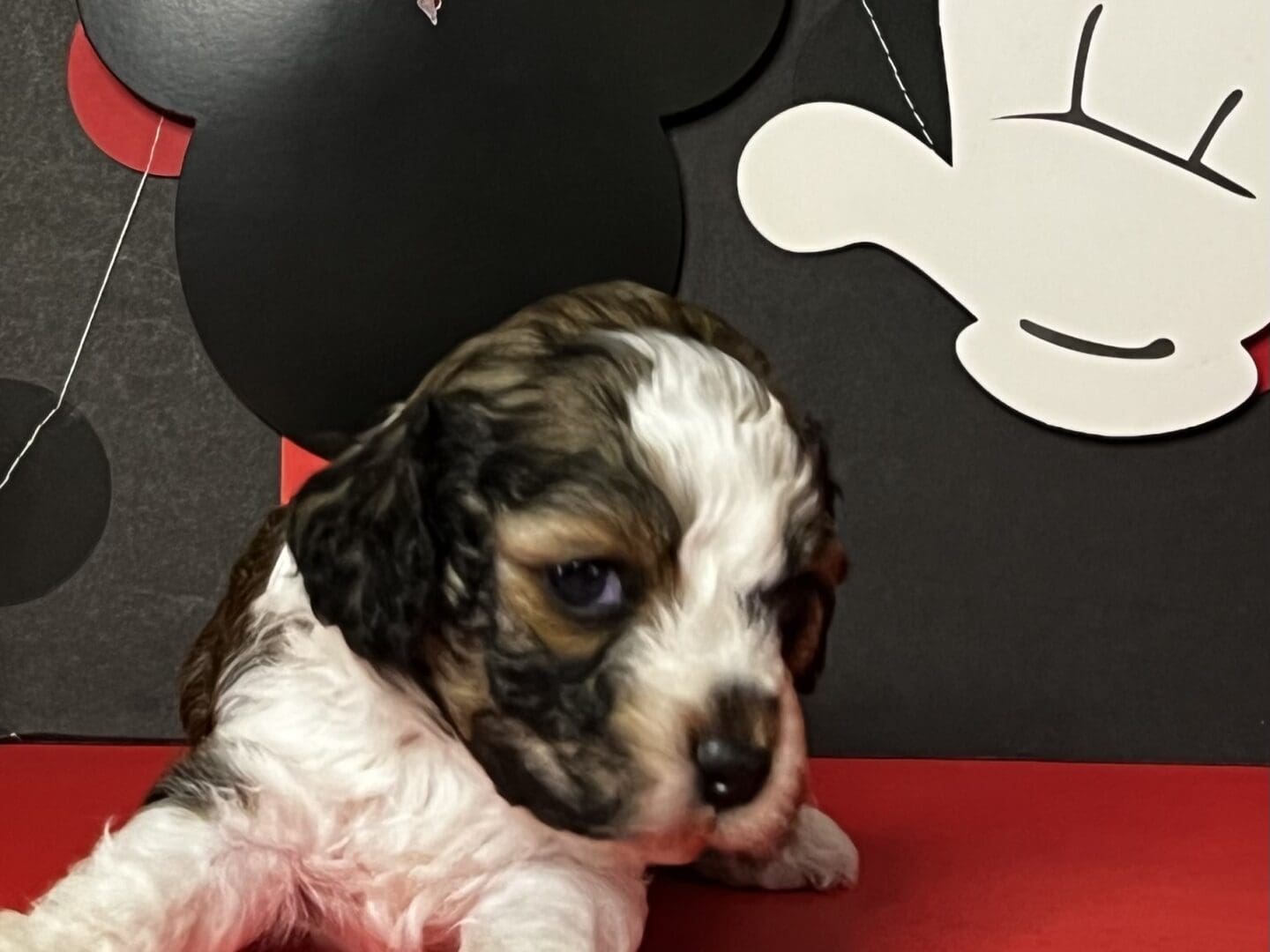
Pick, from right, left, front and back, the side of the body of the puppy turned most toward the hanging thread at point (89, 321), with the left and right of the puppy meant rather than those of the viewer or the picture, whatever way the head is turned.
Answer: back

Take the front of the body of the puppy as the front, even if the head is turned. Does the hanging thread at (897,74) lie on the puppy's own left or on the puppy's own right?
on the puppy's own left

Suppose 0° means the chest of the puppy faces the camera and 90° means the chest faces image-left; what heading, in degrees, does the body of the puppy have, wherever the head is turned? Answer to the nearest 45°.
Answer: approximately 315°
